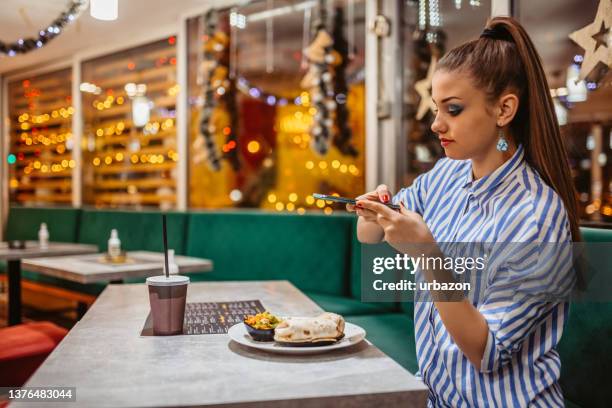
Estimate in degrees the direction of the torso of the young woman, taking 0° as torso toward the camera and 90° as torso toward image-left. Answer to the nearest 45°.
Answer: approximately 45°

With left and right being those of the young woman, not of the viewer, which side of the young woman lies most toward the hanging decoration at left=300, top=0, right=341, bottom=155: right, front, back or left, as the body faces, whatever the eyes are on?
right

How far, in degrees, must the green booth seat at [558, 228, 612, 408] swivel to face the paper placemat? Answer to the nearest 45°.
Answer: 0° — it already faces it

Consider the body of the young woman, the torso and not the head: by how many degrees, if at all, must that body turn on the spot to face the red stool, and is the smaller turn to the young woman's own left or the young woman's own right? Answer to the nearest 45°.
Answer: approximately 45° to the young woman's own right

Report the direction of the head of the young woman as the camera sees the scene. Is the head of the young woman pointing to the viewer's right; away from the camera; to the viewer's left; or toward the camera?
to the viewer's left

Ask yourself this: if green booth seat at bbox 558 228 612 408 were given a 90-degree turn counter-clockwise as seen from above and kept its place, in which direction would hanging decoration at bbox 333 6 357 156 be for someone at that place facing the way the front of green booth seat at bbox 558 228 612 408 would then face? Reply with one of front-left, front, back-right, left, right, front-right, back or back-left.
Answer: back

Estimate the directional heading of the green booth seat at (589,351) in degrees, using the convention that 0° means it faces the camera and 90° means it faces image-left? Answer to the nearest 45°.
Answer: approximately 45°
